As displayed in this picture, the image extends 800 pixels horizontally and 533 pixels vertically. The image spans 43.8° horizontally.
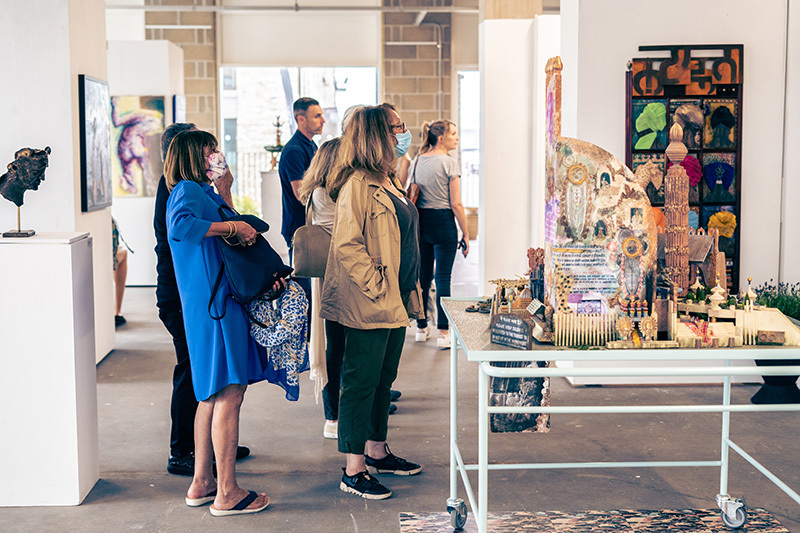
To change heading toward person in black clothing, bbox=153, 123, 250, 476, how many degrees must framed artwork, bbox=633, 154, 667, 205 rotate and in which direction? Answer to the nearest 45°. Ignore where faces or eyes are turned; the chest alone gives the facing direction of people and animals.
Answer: approximately 45° to its right

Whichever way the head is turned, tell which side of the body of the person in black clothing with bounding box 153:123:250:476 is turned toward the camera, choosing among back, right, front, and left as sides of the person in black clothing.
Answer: right

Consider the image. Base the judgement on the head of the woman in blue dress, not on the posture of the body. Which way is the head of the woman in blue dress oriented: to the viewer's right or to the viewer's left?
to the viewer's right

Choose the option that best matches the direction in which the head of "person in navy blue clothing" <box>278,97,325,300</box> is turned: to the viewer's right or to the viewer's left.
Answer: to the viewer's right

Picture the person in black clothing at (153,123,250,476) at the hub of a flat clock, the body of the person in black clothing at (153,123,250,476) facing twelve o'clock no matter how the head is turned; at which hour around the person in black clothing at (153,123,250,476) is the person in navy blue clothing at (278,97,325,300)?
the person in navy blue clothing at (278,97,325,300) is roughly at 10 o'clock from the person in black clothing at (153,123,250,476).

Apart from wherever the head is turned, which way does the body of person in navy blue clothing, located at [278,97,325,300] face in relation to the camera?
to the viewer's right

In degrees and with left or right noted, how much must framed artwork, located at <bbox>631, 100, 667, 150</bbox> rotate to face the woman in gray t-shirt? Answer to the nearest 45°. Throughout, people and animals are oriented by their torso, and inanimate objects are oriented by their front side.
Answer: approximately 135° to its right

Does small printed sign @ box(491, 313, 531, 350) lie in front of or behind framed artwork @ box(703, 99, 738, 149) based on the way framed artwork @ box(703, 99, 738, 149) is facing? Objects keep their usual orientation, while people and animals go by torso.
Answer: in front

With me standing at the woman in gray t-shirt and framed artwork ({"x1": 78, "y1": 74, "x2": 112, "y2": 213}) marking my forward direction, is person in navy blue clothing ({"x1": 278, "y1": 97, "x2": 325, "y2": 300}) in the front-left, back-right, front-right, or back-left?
front-left

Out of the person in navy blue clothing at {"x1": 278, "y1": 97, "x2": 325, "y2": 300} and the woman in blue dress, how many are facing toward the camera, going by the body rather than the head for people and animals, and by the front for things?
0

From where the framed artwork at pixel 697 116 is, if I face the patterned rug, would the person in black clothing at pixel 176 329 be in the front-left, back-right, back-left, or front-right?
front-right

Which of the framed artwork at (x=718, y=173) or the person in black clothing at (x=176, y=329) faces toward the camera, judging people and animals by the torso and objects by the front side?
the framed artwork

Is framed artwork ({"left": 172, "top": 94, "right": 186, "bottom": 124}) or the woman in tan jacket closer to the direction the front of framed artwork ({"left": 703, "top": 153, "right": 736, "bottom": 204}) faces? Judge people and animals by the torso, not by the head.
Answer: the woman in tan jacket

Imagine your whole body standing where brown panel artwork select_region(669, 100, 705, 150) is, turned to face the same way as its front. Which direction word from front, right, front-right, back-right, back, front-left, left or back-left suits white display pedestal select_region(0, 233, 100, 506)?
front-right

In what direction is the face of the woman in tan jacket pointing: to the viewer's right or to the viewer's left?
to the viewer's right

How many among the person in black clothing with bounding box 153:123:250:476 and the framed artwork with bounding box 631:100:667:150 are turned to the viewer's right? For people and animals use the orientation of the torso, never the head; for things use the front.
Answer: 1

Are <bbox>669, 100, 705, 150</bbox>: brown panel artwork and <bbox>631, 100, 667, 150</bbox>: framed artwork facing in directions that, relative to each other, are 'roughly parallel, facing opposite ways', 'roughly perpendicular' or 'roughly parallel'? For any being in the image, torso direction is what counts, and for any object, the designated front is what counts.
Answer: roughly parallel
